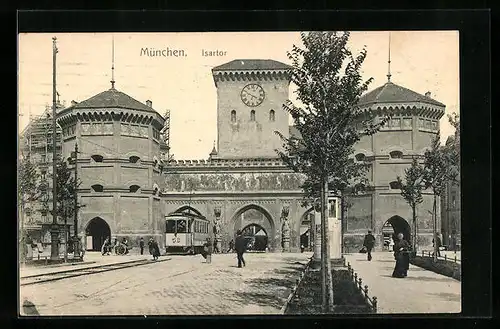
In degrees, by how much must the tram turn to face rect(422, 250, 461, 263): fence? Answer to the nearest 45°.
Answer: approximately 90° to its left

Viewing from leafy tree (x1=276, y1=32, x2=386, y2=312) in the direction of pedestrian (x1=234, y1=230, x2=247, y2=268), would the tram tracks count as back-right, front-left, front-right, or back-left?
front-left

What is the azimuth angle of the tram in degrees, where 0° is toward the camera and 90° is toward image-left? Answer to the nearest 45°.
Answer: approximately 45°

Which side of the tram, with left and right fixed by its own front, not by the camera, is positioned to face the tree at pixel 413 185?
left

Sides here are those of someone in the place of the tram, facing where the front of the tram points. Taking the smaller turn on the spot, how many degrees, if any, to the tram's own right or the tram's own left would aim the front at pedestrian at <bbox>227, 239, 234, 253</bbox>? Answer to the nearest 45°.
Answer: approximately 135° to the tram's own left

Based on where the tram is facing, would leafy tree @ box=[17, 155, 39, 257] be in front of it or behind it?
in front

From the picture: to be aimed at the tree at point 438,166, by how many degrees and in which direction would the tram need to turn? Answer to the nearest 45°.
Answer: approximately 90° to its left

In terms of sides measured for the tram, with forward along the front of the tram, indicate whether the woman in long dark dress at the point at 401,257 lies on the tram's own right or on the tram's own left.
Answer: on the tram's own left

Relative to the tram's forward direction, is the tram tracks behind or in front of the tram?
in front
